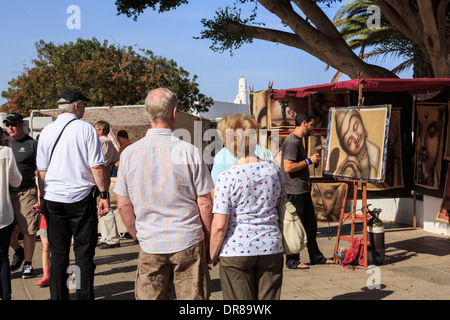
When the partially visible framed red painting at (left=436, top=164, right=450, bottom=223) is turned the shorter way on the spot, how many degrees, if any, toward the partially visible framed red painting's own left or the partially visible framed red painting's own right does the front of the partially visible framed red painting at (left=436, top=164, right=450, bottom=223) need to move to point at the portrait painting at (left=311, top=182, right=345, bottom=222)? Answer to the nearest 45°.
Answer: approximately 45° to the partially visible framed red painting's own right

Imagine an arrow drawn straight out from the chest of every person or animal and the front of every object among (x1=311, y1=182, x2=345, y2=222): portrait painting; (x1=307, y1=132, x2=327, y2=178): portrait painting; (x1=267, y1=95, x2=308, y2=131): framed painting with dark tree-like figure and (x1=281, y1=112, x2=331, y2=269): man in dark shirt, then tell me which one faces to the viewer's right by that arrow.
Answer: the man in dark shirt

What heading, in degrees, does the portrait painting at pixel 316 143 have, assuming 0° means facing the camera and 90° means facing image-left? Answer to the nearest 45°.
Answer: approximately 0°

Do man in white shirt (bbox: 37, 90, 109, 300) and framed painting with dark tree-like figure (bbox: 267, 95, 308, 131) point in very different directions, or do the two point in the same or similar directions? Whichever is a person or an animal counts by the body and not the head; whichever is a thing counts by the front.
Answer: very different directions

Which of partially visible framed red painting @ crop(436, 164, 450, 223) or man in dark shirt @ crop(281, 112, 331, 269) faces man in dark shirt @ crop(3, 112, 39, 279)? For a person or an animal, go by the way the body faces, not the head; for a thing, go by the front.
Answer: the partially visible framed red painting

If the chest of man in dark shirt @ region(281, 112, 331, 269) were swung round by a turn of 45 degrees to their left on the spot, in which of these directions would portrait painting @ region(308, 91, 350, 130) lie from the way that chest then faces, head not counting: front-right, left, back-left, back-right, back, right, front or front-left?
front-left

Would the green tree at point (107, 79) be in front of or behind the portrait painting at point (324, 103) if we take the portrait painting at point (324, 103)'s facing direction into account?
behind

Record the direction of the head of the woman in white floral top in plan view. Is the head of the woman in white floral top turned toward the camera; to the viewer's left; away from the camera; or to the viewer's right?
away from the camera

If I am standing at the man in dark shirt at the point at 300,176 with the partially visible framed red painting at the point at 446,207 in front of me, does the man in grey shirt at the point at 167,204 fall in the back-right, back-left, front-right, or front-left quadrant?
back-right

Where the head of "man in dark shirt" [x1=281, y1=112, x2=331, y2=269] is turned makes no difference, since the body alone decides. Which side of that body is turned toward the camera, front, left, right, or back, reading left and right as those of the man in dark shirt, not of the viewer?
right

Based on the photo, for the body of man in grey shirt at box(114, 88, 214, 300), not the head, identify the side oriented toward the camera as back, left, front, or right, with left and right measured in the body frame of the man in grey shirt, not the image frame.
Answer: back

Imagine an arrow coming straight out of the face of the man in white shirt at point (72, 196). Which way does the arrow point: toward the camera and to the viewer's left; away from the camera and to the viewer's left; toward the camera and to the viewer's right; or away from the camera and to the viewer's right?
away from the camera and to the viewer's right
